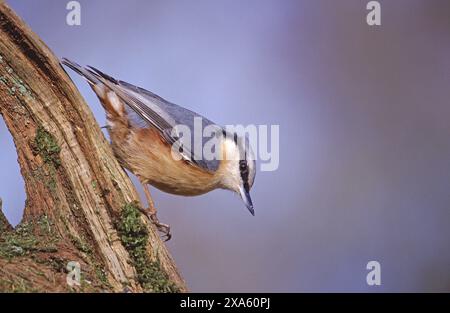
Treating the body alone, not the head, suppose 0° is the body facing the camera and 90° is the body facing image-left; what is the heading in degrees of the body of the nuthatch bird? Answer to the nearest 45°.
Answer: approximately 270°
